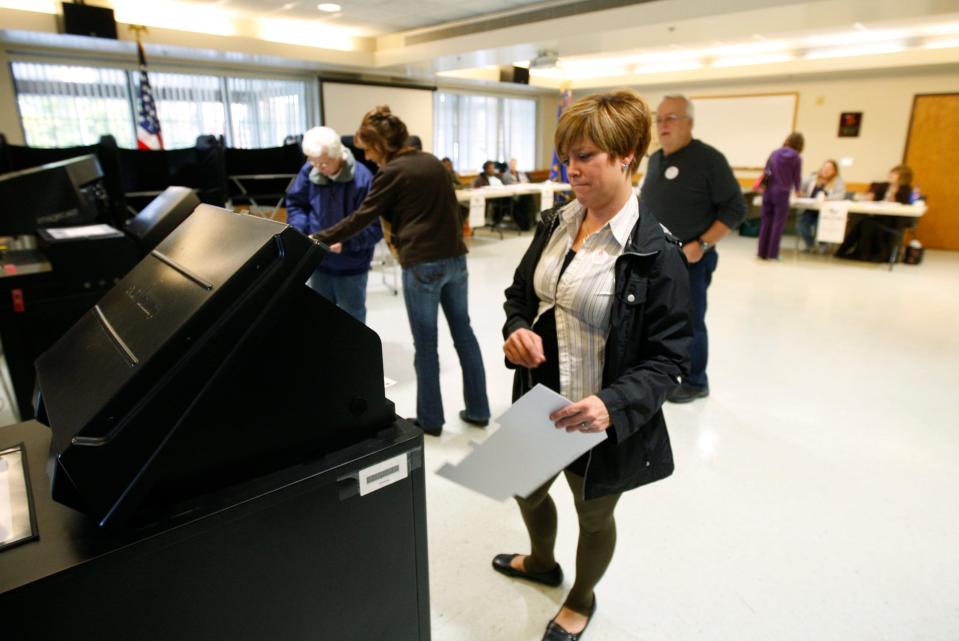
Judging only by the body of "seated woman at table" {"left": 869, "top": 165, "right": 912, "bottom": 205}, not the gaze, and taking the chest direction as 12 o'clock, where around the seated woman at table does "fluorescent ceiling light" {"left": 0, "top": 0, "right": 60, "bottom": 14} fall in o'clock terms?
The fluorescent ceiling light is roughly at 12 o'clock from the seated woman at table.

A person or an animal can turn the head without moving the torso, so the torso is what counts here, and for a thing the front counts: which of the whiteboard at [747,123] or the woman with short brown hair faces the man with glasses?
the whiteboard

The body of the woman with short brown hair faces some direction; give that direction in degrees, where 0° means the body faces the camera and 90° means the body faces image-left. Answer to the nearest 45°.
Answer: approximately 45°

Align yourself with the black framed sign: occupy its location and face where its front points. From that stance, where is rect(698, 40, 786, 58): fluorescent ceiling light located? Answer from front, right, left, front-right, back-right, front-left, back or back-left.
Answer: front-right

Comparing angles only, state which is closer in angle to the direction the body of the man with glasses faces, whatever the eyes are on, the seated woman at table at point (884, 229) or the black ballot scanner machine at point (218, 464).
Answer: the black ballot scanner machine

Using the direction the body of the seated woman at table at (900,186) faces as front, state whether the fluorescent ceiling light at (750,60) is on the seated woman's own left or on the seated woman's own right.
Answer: on the seated woman's own right

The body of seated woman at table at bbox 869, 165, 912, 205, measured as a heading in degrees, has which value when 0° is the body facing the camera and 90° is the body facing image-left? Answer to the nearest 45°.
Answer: approximately 45°

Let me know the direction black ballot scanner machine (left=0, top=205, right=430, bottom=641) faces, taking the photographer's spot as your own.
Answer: facing away from the viewer and to the right of the viewer
